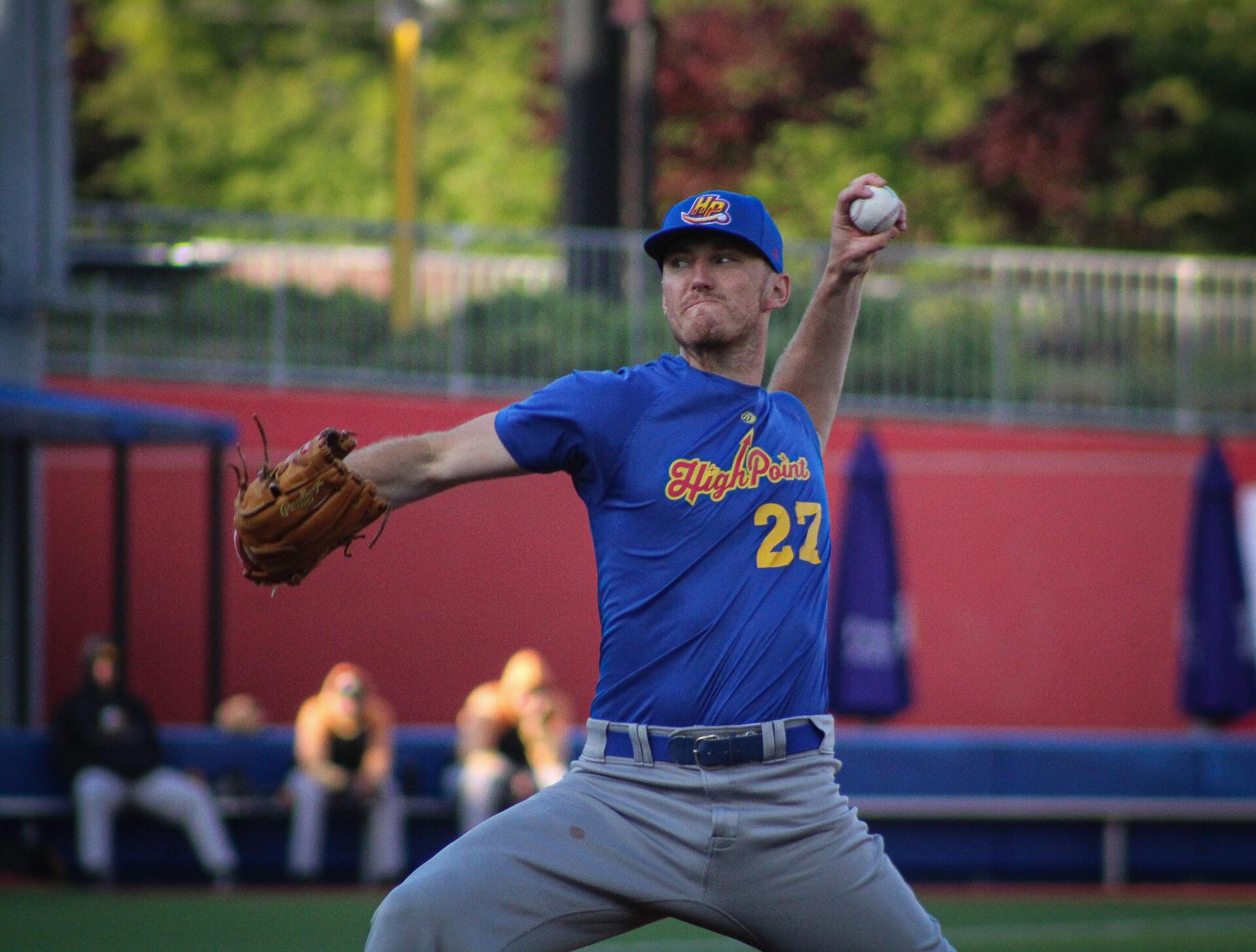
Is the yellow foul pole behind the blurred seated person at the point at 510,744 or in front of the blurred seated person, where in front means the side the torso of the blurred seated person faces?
behind

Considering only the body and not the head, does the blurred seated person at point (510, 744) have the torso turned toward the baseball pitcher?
yes

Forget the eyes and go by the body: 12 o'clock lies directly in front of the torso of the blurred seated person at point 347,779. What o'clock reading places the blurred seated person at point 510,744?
the blurred seated person at point 510,744 is roughly at 9 o'clock from the blurred seated person at point 347,779.

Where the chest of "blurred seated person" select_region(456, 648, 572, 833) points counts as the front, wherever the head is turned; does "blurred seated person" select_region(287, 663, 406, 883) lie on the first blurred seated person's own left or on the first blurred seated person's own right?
on the first blurred seated person's own right

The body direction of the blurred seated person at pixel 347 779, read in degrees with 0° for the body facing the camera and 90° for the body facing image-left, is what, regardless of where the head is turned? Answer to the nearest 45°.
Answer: approximately 0°

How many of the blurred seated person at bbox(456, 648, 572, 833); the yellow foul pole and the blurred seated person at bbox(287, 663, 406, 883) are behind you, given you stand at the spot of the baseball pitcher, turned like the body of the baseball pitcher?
3

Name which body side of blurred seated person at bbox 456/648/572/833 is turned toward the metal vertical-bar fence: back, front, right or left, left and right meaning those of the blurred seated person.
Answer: back
